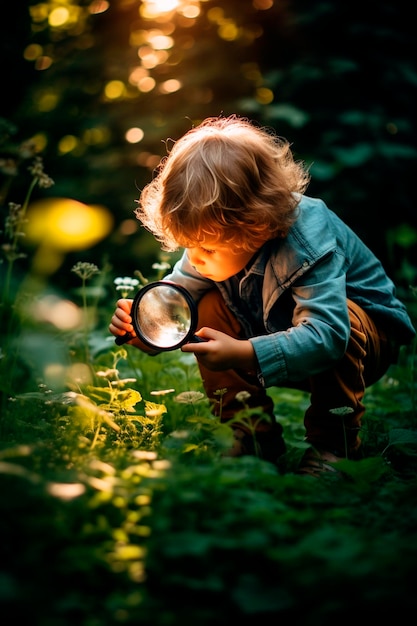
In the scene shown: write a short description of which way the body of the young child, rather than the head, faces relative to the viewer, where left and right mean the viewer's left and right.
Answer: facing the viewer and to the left of the viewer
